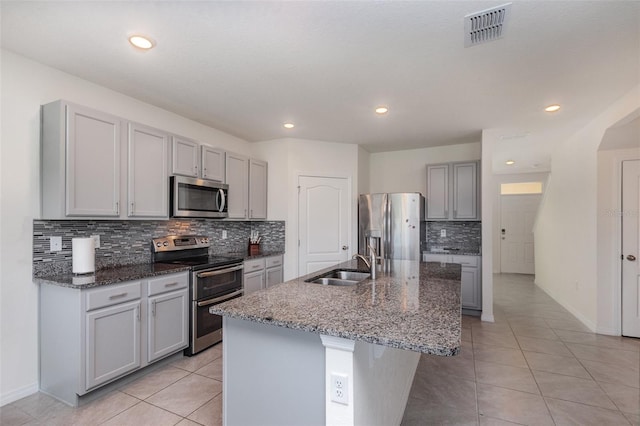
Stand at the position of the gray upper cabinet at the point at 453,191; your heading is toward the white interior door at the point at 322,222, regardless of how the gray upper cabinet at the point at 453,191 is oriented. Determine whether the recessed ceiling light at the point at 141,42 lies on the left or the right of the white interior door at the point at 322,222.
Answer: left

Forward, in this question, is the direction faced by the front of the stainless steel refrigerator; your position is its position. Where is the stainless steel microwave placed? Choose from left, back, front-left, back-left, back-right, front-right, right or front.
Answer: front-right

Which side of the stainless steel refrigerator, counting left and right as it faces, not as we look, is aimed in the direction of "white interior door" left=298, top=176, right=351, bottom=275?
right

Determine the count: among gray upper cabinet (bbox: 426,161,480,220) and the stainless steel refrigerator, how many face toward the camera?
2

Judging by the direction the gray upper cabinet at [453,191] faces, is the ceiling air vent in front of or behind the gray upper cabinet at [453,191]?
in front

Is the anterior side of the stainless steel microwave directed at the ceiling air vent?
yes

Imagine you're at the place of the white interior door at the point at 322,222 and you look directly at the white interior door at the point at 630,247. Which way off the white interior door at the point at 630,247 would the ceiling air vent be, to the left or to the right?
right

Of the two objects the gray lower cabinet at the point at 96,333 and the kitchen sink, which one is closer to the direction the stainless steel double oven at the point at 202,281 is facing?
the kitchen sink

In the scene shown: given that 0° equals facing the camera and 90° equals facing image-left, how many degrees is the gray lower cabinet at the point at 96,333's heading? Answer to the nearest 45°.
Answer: approximately 315°

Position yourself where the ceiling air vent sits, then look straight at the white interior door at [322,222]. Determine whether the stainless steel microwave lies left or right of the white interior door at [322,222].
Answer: left

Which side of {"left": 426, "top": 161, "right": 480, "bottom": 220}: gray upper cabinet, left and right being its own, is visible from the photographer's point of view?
front

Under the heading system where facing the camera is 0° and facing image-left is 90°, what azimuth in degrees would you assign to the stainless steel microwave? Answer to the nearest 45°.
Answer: approximately 315°

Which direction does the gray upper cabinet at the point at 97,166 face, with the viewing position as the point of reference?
facing the viewer and to the right of the viewer

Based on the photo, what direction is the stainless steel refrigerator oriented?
toward the camera

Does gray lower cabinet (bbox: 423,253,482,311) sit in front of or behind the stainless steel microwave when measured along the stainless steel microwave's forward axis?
in front
